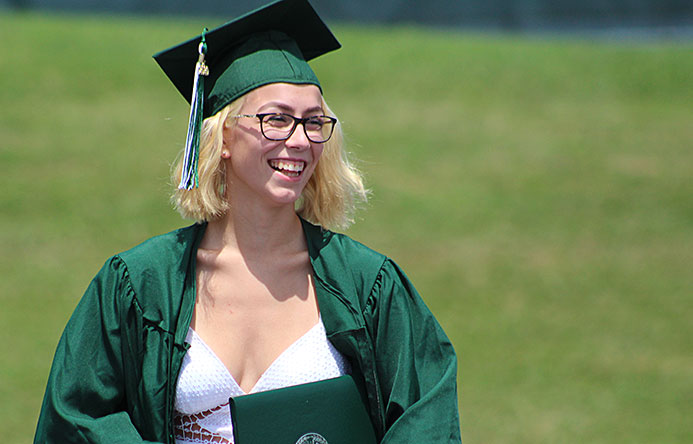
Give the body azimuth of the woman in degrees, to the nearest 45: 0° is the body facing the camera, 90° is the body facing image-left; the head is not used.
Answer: approximately 0°

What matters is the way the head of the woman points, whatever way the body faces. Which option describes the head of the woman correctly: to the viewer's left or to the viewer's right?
to the viewer's right
